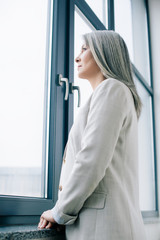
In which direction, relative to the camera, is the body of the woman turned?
to the viewer's left

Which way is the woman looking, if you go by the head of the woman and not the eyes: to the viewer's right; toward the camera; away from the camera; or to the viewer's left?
to the viewer's left

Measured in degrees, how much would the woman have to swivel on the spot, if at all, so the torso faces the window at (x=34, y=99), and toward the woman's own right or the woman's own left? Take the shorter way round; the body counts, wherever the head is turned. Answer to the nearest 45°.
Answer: approximately 45° to the woman's own right
